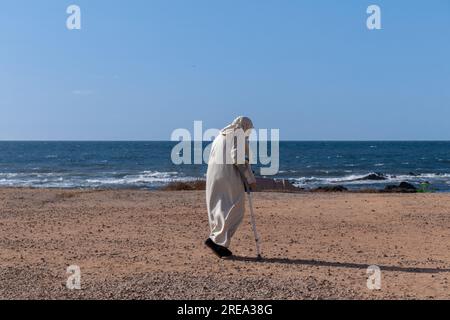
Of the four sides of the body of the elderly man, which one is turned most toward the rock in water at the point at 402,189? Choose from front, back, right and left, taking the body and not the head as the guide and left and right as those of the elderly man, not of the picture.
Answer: left

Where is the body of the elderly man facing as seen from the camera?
to the viewer's right
